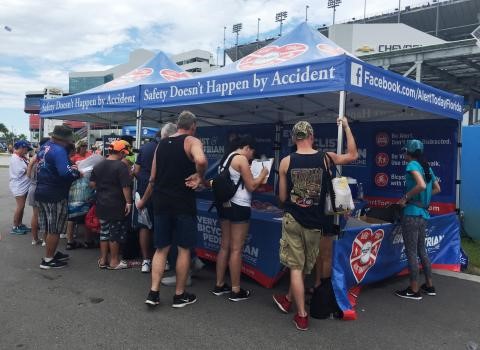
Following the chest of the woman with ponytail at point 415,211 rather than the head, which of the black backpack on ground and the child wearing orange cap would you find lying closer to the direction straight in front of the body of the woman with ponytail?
the child wearing orange cap

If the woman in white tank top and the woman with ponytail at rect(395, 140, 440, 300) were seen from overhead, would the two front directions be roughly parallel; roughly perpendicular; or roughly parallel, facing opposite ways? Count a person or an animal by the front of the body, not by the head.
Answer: roughly perpendicular

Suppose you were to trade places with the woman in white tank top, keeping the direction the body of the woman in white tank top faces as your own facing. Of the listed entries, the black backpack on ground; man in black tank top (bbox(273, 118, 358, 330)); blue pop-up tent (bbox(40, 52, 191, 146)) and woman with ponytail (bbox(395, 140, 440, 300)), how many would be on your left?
1

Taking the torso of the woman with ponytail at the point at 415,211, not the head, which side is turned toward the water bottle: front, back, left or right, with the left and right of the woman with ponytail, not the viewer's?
front

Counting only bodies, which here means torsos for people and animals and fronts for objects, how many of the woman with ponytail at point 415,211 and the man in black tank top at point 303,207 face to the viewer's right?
0

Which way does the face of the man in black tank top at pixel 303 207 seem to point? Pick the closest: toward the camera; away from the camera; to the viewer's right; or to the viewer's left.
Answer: away from the camera

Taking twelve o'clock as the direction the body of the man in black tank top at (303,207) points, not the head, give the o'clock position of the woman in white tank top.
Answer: The woman in white tank top is roughly at 10 o'clock from the man in black tank top.

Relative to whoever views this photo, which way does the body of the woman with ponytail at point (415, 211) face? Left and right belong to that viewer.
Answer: facing away from the viewer and to the left of the viewer

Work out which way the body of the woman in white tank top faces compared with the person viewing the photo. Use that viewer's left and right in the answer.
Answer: facing away from the viewer and to the right of the viewer

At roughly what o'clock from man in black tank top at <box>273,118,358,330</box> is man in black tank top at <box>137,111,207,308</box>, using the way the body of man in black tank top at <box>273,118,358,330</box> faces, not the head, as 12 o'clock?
man in black tank top at <box>137,111,207,308</box> is roughly at 9 o'clock from man in black tank top at <box>273,118,358,330</box>.

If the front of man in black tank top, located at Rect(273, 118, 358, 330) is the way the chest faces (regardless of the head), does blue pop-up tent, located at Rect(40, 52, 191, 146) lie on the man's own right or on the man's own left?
on the man's own left

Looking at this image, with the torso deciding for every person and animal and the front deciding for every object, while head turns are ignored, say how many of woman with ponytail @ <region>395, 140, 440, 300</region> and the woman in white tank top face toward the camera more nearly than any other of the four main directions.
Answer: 0

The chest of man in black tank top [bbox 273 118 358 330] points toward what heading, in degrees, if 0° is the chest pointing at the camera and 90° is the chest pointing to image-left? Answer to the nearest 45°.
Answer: approximately 180°

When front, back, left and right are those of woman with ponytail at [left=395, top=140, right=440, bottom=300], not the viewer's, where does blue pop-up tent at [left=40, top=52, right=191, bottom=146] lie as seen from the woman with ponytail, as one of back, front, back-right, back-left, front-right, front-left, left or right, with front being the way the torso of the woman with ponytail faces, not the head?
front-left
